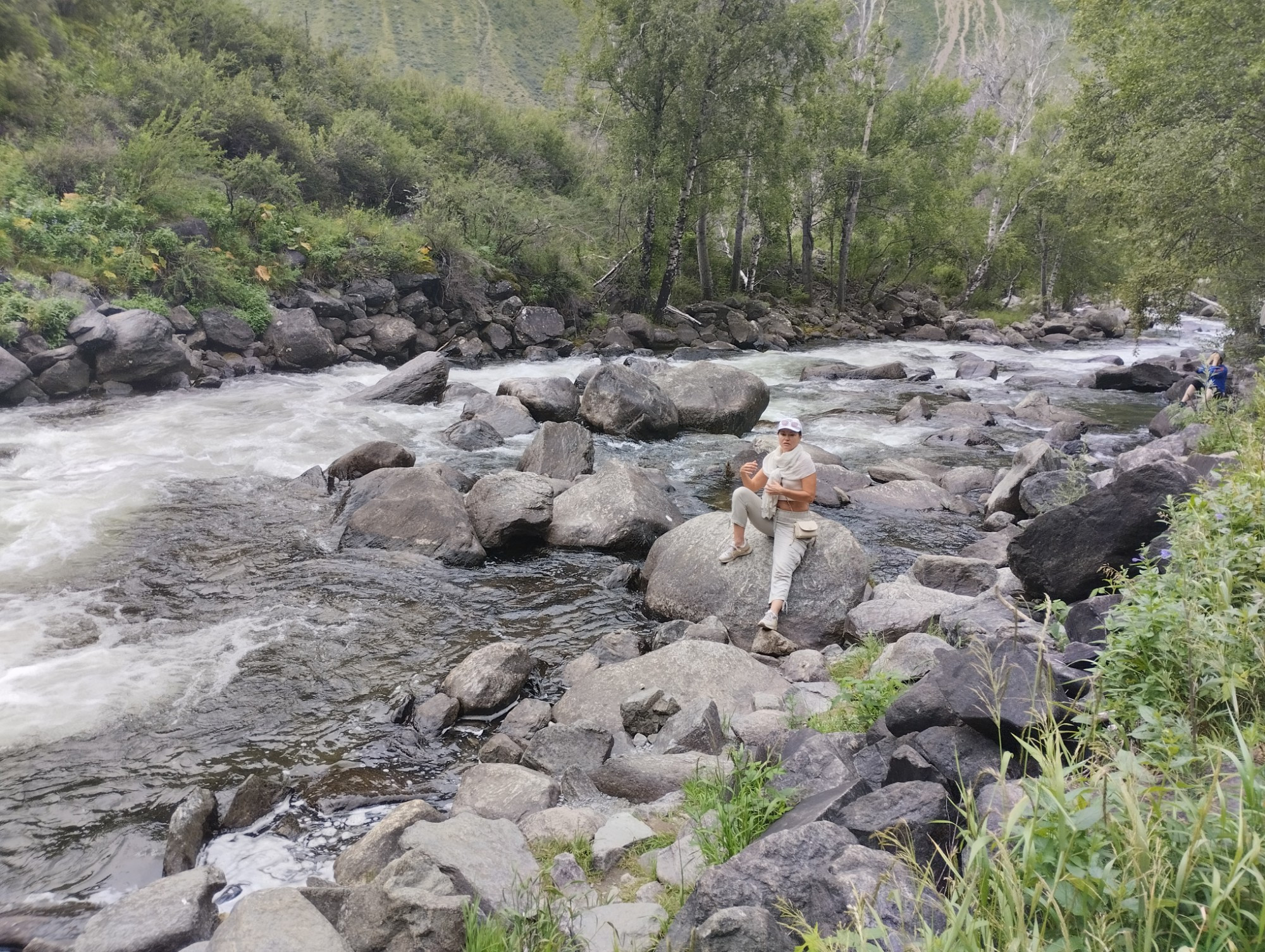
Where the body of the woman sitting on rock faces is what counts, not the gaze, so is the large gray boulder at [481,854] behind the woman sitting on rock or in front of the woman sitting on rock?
in front

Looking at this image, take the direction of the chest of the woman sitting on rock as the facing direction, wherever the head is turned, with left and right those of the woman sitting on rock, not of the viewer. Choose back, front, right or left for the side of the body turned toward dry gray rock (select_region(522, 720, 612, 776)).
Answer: front

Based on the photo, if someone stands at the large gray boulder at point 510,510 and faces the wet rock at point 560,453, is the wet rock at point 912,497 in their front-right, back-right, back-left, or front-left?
front-right

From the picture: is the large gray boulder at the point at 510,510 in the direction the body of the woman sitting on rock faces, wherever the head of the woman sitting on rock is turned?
no

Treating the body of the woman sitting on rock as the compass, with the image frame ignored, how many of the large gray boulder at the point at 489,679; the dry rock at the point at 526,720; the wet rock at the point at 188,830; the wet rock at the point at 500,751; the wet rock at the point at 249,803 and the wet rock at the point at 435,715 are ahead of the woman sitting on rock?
6

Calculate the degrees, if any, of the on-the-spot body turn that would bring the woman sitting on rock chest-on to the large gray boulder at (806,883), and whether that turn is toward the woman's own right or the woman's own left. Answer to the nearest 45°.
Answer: approximately 45° to the woman's own left

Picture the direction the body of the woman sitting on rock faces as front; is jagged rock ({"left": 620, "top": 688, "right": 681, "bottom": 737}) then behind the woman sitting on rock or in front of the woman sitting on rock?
in front

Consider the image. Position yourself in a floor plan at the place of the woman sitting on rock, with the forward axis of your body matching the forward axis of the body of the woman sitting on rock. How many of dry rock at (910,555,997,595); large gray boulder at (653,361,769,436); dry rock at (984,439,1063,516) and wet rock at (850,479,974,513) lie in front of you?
0

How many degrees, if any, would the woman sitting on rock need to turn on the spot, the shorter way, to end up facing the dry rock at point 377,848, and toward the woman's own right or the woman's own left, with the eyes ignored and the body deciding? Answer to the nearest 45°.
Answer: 0° — they already face it

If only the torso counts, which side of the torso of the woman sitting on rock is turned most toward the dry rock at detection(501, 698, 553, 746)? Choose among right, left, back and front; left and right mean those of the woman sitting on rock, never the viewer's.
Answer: front

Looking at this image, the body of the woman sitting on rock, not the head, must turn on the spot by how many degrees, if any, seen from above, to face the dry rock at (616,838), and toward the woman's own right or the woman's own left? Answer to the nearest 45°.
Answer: approximately 45° to the woman's own left

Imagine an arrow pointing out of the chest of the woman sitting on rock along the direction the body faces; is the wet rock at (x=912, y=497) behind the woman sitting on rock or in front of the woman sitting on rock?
behind

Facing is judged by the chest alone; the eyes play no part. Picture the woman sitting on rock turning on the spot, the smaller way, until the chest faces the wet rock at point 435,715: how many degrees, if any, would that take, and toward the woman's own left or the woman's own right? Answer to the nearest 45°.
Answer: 0° — they already face it

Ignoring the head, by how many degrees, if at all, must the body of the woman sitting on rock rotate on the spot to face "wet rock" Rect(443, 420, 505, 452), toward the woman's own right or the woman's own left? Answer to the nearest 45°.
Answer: approximately 90° to the woman's own right

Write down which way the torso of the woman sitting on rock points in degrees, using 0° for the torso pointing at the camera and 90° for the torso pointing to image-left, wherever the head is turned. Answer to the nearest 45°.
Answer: approximately 45°

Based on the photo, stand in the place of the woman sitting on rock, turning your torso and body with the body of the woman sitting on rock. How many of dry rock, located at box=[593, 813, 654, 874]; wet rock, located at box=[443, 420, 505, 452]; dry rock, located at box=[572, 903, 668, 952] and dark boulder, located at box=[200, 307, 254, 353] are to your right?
2

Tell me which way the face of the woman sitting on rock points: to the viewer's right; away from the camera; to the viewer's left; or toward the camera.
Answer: toward the camera
